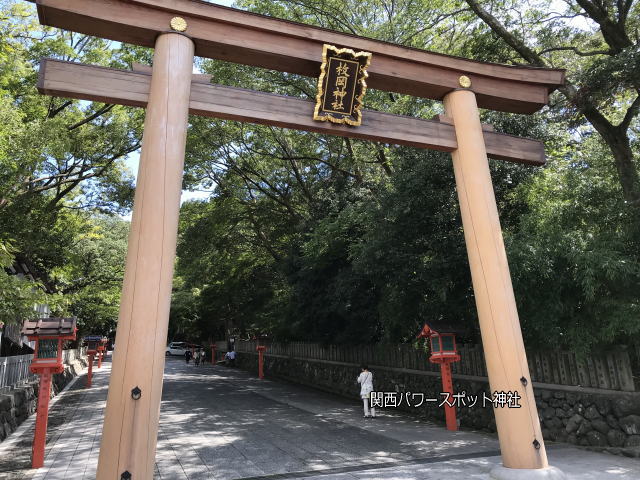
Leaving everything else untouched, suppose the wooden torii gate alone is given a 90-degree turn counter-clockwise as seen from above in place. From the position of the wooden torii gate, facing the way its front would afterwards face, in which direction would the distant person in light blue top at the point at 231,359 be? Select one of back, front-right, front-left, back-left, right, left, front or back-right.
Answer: front-left

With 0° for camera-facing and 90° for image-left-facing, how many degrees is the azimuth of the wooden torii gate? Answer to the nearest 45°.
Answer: approximately 315°

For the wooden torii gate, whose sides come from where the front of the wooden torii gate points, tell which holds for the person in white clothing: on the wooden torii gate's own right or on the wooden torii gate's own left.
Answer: on the wooden torii gate's own left

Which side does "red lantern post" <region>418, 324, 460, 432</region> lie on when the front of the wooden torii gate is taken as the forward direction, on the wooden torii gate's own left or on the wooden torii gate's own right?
on the wooden torii gate's own left
